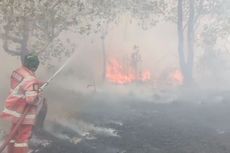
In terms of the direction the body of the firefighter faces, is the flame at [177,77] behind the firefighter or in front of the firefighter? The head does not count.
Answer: in front

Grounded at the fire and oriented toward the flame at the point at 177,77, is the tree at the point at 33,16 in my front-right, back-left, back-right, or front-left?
back-right

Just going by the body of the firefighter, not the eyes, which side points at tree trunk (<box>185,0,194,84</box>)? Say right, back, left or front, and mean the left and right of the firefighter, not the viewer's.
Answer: front

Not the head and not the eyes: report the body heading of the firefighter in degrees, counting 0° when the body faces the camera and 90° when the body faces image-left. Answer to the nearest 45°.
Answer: approximately 225°
